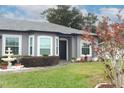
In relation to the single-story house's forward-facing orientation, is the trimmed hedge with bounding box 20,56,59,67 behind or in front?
in front

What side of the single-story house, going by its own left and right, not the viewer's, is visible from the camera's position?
front

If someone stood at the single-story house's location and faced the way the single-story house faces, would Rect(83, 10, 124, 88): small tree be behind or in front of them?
in front
